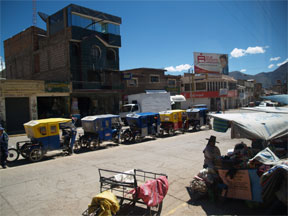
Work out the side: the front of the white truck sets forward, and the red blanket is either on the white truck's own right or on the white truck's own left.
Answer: on the white truck's own left

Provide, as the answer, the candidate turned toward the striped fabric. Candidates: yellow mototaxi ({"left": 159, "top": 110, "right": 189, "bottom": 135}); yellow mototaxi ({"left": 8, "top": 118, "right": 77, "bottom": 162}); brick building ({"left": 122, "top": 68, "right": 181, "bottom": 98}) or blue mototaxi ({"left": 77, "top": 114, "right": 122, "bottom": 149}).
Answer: the brick building

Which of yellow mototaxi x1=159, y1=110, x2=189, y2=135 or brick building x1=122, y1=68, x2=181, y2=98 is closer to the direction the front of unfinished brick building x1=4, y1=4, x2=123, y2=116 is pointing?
the yellow mototaxi

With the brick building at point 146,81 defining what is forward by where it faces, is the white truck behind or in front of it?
in front

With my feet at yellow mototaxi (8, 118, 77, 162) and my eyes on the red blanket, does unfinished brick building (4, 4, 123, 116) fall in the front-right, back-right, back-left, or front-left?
back-left
